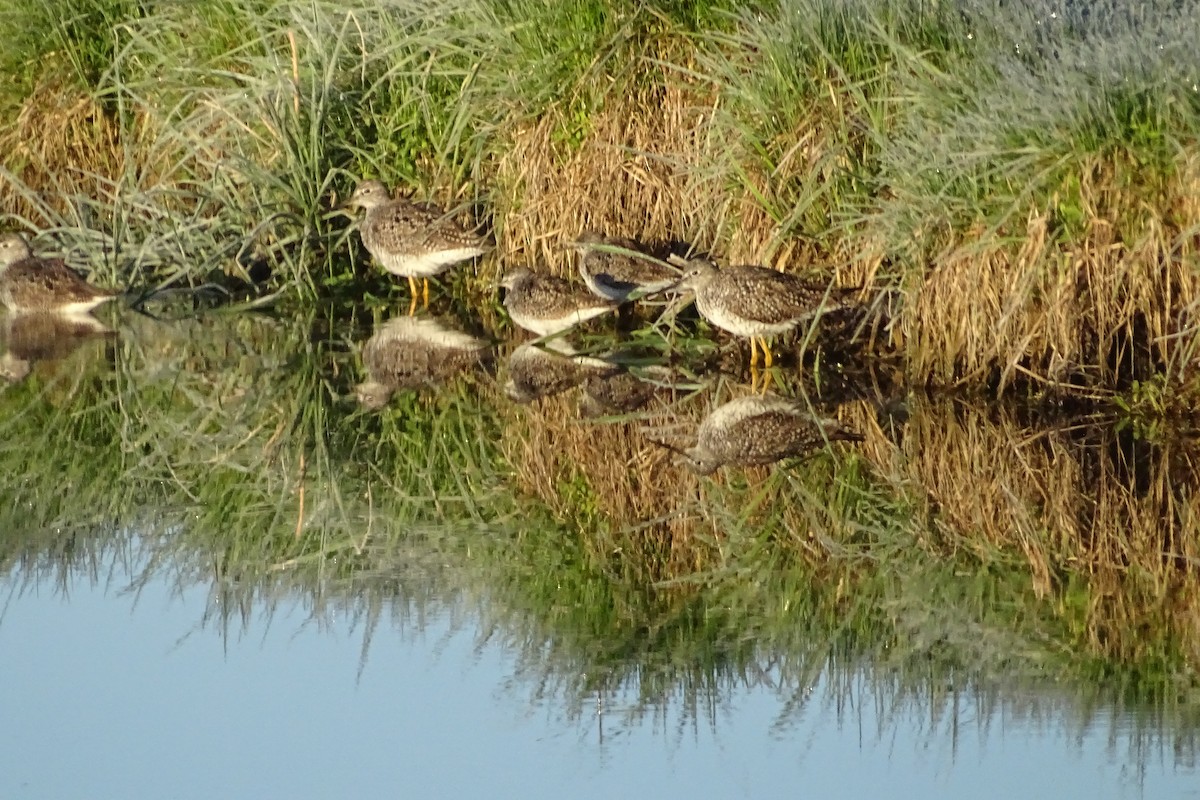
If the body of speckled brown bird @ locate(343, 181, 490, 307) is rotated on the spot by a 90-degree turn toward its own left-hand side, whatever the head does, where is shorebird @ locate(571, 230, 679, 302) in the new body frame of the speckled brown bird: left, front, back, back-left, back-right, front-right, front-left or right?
front-left

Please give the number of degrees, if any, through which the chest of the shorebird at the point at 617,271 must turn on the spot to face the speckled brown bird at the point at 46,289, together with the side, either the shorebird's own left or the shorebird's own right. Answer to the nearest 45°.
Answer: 0° — it already faces it

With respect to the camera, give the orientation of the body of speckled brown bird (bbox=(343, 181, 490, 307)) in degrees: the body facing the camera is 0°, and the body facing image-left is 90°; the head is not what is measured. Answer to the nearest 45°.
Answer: approximately 90°

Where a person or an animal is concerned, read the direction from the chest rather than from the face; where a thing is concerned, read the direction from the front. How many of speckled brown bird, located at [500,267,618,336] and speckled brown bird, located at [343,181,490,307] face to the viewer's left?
2

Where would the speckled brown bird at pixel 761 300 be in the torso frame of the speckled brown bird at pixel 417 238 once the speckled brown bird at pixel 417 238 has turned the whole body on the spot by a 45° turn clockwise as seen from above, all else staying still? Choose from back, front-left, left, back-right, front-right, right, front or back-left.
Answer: back

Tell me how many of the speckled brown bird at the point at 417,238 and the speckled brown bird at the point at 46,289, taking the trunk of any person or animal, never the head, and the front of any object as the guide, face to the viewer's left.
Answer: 2

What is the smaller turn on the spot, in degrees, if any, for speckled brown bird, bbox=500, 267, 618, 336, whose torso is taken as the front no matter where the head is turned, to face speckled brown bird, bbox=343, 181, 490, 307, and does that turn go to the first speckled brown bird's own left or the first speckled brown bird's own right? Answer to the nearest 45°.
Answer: approximately 45° to the first speckled brown bird's own right

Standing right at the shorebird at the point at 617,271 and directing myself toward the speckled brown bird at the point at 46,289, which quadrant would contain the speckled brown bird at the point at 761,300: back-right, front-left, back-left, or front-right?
back-left

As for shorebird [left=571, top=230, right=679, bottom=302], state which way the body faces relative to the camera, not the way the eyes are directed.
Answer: to the viewer's left

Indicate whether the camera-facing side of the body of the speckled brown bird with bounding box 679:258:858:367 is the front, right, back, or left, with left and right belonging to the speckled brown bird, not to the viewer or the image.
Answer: left

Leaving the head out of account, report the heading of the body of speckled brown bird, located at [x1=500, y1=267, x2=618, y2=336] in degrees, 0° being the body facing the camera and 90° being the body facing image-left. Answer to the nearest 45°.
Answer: approximately 90°

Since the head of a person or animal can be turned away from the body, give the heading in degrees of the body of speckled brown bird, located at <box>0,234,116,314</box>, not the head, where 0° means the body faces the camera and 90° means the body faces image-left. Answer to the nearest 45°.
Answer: approximately 90°

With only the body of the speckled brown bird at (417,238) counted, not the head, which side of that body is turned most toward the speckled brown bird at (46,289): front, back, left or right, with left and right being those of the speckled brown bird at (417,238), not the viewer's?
front
